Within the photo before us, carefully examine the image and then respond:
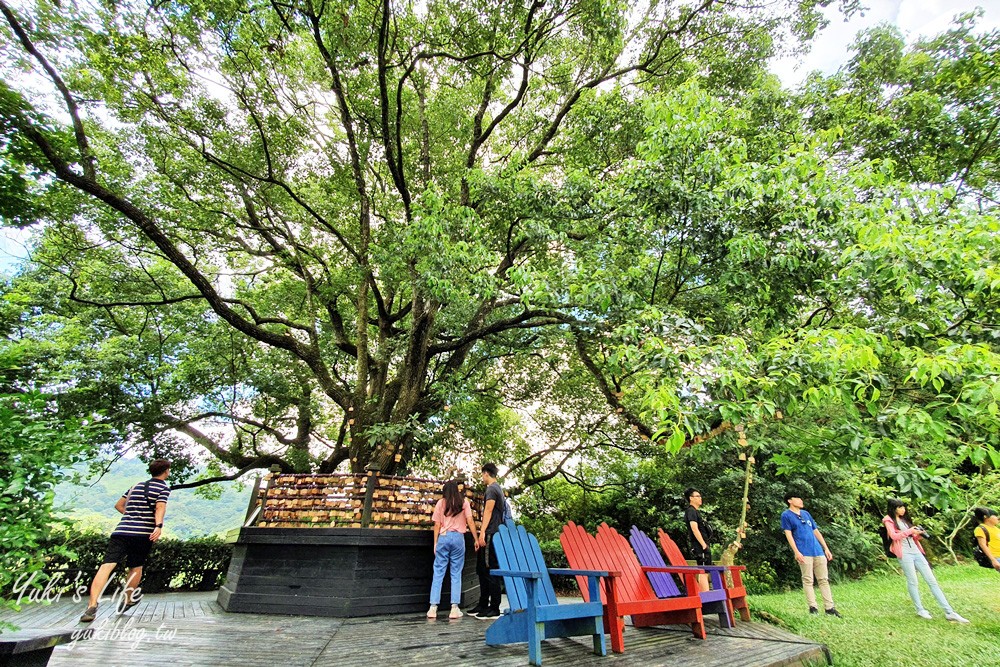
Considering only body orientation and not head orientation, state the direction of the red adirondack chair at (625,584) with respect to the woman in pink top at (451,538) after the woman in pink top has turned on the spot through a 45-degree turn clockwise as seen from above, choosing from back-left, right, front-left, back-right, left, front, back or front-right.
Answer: right

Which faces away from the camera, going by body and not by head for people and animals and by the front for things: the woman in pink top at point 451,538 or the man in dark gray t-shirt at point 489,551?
the woman in pink top

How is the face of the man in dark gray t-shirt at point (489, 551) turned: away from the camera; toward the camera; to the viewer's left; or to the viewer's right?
to the viewer's left

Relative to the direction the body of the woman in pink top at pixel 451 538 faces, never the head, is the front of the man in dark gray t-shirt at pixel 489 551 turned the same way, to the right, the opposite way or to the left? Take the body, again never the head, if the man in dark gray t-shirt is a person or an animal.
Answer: to the left
